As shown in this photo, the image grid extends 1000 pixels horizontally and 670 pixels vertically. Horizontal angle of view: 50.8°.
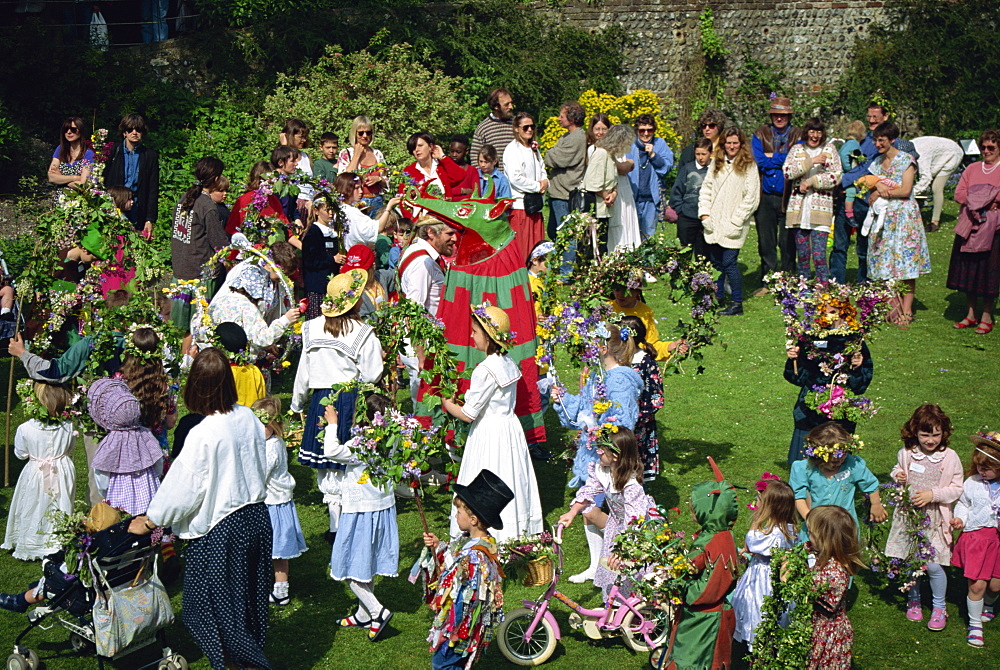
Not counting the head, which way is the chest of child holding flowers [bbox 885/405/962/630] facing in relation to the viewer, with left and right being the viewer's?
facing the viewer

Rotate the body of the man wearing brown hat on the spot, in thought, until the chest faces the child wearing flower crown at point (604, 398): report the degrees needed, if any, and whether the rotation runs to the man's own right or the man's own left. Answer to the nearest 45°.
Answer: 0° — they already face them

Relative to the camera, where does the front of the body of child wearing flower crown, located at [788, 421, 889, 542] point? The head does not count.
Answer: toward the camera

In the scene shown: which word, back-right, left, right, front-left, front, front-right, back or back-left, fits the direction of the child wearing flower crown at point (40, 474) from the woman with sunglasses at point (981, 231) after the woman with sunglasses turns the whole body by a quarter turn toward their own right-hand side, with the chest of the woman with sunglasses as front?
left

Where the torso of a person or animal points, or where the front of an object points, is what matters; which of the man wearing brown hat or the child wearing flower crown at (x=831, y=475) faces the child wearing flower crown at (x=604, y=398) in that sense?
the man wearing brown hat

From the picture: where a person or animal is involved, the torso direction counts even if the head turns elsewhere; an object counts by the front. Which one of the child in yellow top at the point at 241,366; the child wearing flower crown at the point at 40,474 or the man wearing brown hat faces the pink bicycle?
the man wearing brown hat

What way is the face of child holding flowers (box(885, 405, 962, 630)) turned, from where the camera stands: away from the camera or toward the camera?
toward the camera

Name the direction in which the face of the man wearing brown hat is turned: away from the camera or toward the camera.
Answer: toward the camera

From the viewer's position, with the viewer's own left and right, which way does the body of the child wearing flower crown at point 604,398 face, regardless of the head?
facing to the left of the viewer

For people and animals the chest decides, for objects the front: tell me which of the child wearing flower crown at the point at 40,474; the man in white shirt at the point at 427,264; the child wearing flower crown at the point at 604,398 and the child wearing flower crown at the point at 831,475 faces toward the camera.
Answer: the child wearing flower crown at the point at 831,475

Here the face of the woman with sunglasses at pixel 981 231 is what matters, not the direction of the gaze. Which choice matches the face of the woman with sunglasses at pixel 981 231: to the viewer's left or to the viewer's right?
to the viewer's left

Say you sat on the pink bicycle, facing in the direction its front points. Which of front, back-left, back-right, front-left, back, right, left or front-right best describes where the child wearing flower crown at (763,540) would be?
back

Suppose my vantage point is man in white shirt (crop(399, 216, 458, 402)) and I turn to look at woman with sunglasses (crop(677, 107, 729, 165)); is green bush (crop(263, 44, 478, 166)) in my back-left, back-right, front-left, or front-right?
front-left

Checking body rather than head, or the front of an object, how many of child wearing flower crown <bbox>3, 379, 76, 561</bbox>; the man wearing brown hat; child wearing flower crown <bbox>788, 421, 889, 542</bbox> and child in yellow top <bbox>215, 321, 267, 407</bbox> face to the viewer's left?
0

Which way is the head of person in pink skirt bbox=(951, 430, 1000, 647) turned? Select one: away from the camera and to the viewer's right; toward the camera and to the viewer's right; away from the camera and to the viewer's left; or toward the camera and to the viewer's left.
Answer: toward the camera and to the viewer's left

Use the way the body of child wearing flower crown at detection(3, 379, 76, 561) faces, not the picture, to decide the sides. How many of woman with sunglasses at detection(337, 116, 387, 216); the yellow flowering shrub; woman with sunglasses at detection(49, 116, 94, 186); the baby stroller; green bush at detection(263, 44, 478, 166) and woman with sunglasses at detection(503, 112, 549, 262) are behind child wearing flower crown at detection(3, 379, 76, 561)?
1

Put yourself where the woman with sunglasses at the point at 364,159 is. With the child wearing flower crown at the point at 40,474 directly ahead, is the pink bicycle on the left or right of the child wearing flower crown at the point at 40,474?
left

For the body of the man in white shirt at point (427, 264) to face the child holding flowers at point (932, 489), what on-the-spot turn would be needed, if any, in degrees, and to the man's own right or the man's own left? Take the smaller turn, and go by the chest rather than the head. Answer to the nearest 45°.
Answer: approximately 45° to the man's own right

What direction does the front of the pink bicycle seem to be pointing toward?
to the viewer's left

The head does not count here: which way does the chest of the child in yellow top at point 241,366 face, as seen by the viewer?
away from the camera
